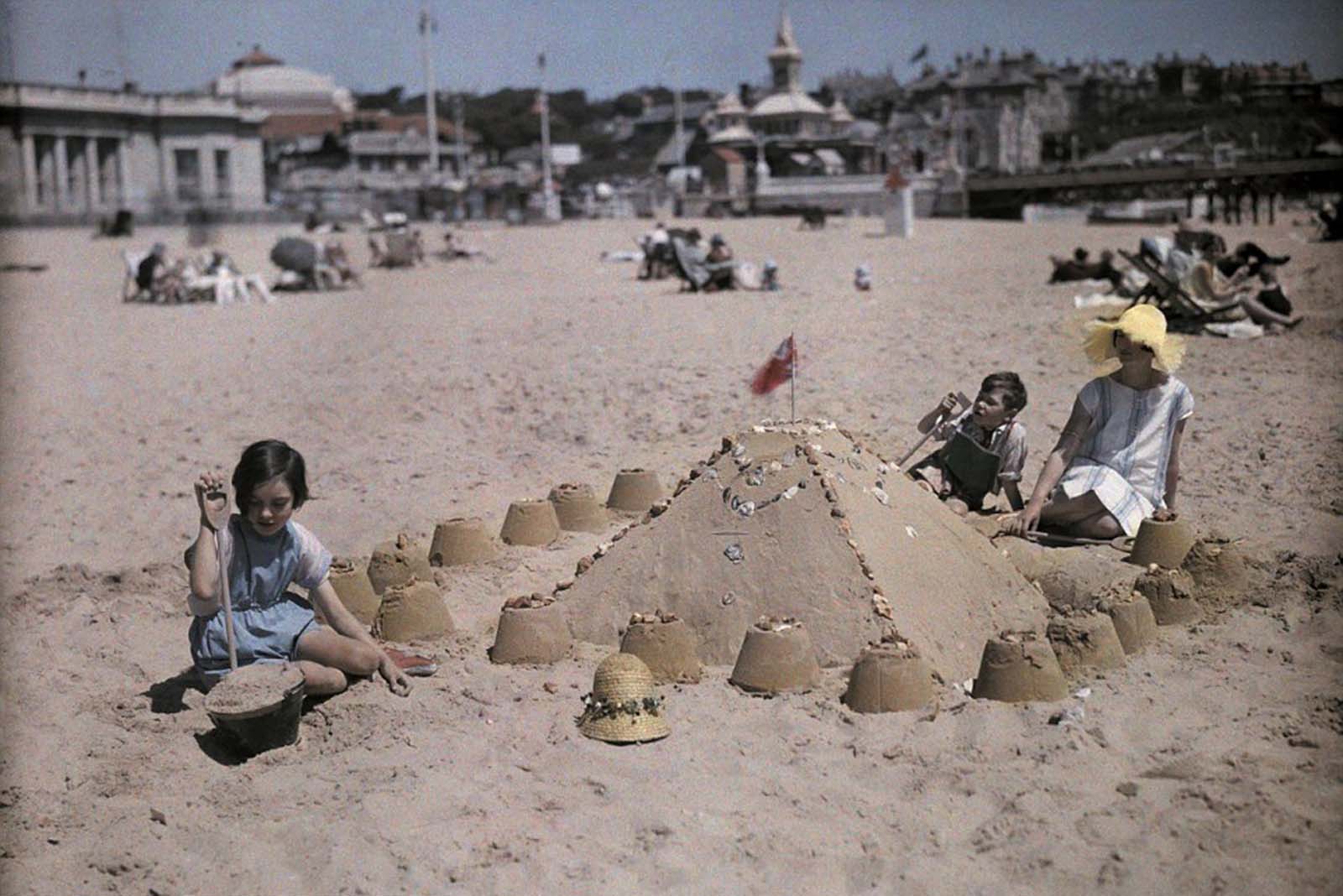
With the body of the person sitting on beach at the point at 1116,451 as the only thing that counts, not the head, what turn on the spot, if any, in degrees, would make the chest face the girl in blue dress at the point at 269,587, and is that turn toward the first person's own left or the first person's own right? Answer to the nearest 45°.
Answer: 0° — they already face them

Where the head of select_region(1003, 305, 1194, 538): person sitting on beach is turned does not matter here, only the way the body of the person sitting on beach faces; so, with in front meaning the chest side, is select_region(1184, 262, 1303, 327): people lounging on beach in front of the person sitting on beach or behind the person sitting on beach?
behind

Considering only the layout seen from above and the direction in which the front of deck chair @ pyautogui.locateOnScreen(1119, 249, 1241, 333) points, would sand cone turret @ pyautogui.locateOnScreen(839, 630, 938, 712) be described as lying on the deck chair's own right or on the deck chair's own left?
on the deck chair's own right

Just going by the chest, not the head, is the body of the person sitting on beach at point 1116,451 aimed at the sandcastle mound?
yes

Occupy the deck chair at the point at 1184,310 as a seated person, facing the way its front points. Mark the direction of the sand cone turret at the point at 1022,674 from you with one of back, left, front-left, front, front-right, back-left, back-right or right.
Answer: right

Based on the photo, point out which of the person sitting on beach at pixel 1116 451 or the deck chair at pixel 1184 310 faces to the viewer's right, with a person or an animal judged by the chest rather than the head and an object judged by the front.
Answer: the deck chair
